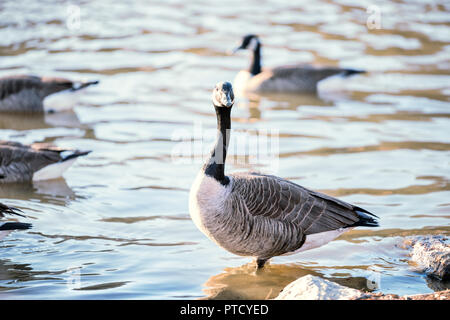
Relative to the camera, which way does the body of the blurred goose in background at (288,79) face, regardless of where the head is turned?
to the viewer's left

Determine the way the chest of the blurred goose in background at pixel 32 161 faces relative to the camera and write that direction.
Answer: to the viewer's left

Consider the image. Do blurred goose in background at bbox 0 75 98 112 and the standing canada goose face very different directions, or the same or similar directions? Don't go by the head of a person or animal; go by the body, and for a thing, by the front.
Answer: same or similar directions

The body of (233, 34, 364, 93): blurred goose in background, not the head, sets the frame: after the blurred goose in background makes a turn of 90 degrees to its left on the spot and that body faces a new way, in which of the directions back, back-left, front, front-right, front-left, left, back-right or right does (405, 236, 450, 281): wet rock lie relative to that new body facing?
front

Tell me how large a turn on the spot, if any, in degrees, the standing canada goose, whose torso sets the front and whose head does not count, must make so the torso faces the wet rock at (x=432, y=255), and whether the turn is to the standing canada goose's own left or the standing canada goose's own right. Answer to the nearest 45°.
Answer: approximately 180°

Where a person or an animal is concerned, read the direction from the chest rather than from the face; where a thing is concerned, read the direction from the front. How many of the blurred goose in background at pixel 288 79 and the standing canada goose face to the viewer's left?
2

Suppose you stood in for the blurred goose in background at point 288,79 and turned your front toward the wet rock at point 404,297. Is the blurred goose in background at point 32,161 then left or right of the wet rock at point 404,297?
right

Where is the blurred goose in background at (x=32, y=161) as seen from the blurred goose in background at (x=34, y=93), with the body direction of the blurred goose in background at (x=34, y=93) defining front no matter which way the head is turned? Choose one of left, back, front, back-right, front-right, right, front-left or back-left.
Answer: left

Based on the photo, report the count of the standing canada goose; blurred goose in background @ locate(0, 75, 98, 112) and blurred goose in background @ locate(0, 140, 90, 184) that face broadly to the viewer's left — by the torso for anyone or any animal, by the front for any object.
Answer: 3

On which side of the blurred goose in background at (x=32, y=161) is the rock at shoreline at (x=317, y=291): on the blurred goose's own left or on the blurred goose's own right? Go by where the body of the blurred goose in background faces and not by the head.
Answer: on the blurred goose's own left

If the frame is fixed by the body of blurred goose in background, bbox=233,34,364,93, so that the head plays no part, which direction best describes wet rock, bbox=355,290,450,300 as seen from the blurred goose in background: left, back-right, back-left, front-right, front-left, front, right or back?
left

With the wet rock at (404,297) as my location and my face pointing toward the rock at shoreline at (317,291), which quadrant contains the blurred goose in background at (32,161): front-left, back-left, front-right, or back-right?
front-right

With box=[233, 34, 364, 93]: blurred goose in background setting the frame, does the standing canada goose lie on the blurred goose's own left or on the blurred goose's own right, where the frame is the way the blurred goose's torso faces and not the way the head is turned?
on the blurred goose's own left

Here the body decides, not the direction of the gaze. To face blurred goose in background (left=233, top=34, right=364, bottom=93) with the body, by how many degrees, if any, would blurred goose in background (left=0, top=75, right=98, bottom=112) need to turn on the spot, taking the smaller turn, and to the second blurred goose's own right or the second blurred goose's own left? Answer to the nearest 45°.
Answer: approximately 180°

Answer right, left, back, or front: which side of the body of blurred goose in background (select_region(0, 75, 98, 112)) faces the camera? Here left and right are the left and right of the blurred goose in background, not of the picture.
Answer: left

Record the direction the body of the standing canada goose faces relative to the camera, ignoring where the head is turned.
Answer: to the viewer's left

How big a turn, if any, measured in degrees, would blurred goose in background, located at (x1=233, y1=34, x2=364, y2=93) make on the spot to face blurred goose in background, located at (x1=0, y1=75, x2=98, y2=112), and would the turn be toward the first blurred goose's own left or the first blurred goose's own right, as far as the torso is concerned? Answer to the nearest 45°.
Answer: approximately 45° to the first blurred goose's own left
